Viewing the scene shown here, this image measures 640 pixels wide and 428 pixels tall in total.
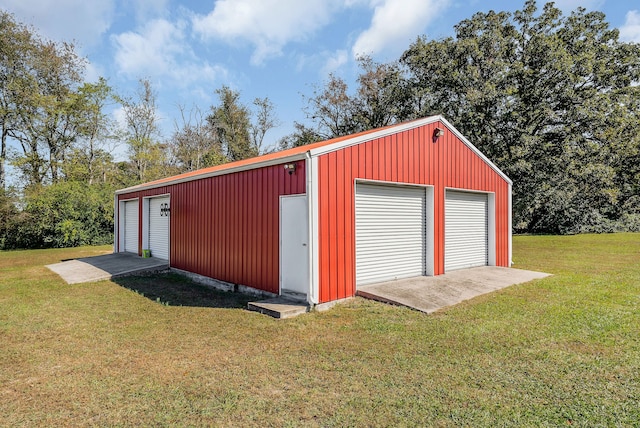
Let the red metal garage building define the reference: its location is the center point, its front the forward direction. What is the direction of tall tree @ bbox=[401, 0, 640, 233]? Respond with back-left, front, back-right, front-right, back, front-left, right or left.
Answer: left

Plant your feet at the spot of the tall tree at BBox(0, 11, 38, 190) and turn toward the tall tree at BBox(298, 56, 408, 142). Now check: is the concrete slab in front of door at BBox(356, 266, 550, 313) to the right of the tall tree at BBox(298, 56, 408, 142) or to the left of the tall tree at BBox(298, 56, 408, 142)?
right

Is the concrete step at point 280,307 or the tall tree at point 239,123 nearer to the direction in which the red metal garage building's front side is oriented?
the concrete step

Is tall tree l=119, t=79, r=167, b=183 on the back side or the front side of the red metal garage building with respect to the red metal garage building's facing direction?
on the back side

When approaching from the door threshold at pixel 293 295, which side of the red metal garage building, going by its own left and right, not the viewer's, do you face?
right

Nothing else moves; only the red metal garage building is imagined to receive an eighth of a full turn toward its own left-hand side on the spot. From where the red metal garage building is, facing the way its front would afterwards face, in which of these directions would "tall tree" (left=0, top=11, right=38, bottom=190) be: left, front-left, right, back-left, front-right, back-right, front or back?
back-left

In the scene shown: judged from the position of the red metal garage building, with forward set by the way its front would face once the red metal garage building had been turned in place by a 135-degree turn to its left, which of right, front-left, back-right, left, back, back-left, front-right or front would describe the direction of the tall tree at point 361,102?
front

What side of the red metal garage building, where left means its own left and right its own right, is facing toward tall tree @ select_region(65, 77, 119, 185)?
back

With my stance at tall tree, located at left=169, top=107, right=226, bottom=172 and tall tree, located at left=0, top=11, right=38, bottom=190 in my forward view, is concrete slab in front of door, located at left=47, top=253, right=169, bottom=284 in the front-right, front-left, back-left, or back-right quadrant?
front-left

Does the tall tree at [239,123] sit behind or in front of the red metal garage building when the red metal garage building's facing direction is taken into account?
behind

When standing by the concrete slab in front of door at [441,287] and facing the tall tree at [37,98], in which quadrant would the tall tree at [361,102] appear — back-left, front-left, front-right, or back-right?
front-right

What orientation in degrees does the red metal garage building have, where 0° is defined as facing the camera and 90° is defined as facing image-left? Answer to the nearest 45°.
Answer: approximately 315°

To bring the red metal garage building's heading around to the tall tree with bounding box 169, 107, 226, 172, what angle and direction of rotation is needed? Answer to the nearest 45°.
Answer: approximately 180°
